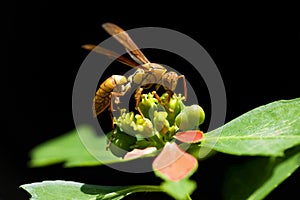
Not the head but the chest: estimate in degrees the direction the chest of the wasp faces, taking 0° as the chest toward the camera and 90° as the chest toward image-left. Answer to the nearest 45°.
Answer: approximately 270°
